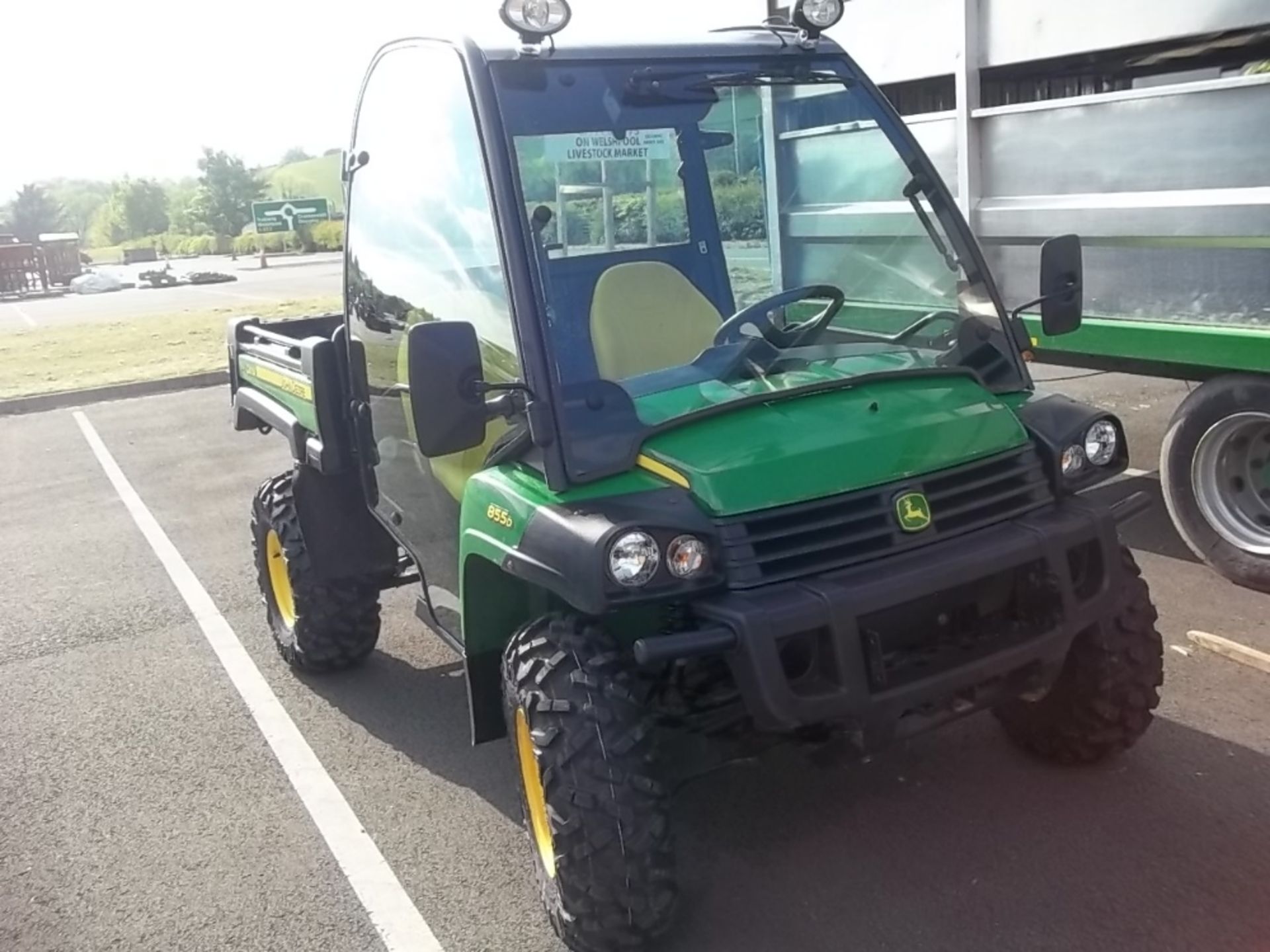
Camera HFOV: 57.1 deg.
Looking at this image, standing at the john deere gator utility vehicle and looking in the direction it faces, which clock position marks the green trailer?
The green trailer is roughly at 9 o'clock from the john deere gator utility vehicle.

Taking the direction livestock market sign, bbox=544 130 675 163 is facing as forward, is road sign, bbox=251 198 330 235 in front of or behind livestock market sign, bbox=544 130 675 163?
behind

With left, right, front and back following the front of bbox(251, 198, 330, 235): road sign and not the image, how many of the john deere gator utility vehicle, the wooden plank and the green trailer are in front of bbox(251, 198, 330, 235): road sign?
3

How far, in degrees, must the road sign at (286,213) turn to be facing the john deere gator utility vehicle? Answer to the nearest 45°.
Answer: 0° — it already faces it

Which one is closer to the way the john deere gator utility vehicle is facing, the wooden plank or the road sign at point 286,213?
the wooden plank

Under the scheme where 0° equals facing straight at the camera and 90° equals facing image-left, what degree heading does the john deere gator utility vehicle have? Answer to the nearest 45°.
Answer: approximately 315°

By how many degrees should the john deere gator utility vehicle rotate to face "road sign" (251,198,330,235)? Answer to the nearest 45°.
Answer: approximately 135° to its left

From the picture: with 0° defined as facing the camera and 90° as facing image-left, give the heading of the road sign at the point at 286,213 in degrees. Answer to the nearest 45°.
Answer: approximately 0°
